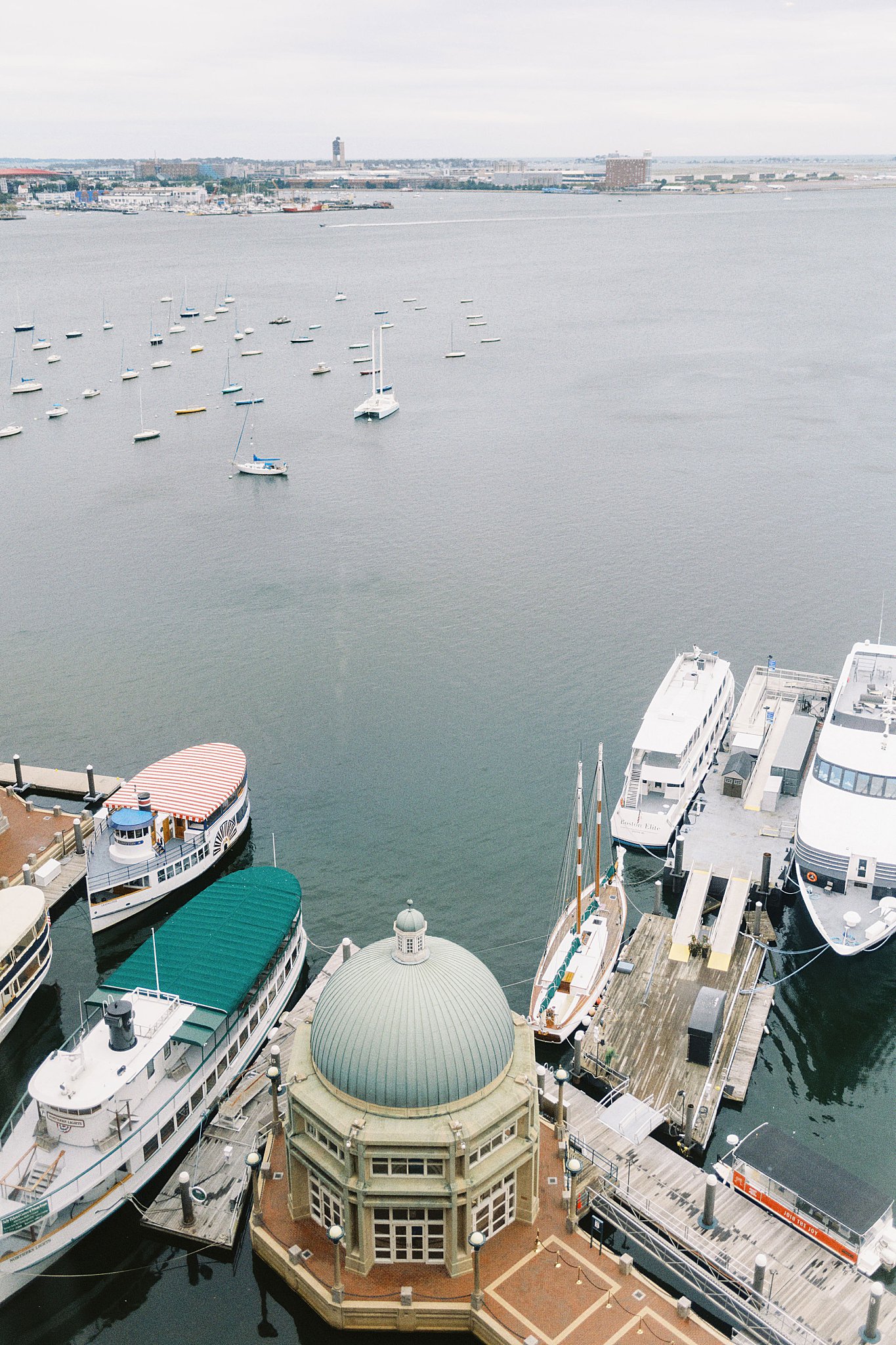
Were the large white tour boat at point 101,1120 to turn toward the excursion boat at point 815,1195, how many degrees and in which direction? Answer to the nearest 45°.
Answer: approximately 135° to its left

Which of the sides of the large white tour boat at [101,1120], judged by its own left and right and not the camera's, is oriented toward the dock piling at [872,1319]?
left

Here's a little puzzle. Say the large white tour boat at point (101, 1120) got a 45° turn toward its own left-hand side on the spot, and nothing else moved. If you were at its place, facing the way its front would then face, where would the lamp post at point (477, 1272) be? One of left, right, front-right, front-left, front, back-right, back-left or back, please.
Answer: front-left

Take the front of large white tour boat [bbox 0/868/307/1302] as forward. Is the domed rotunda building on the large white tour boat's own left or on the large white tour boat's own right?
on the large white tour boat's own left

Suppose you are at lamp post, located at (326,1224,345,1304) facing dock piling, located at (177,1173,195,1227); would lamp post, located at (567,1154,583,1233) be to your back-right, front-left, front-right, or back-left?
back-right

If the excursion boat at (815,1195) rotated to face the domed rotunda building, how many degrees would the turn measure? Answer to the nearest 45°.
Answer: approximately 90° to its left

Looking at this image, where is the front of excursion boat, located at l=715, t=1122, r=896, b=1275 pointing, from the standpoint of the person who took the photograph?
facing away from the viewer and to the left of the viewer
